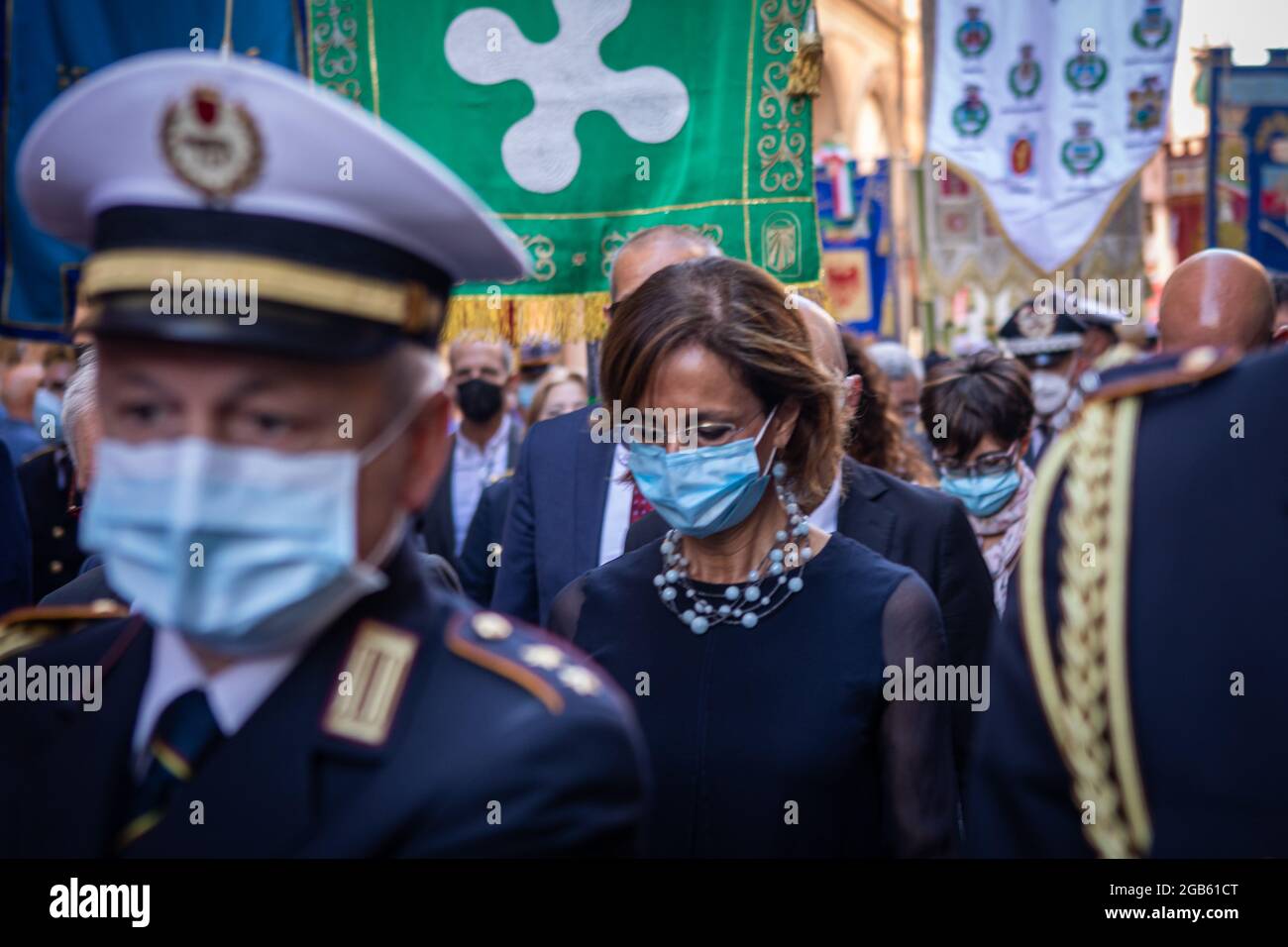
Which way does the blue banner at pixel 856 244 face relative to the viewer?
toward the camera

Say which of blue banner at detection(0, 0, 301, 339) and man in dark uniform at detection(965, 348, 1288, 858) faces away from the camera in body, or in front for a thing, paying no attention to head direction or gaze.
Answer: the man in dark uniform

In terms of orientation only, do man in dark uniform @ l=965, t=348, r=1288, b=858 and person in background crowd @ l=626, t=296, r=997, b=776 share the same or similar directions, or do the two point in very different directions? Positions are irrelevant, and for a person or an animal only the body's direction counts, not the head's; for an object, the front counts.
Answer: very different directions

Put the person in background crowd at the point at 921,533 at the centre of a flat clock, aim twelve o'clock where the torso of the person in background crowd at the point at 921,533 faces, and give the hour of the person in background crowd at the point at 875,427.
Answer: the person in background crowd at the point at 875,427 is roughly at 6 o'clock from the person in background crowd at the point at 921,533.

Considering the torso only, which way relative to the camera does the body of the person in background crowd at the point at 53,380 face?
toward the camera

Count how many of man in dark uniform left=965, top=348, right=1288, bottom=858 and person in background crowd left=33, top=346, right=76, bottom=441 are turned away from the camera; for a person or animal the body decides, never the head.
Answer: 1

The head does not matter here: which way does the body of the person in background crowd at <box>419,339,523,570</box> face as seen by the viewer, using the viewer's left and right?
facing the viewer

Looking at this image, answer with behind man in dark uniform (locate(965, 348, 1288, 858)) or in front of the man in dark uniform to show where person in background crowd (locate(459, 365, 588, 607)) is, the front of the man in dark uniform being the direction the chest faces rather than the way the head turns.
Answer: in front
